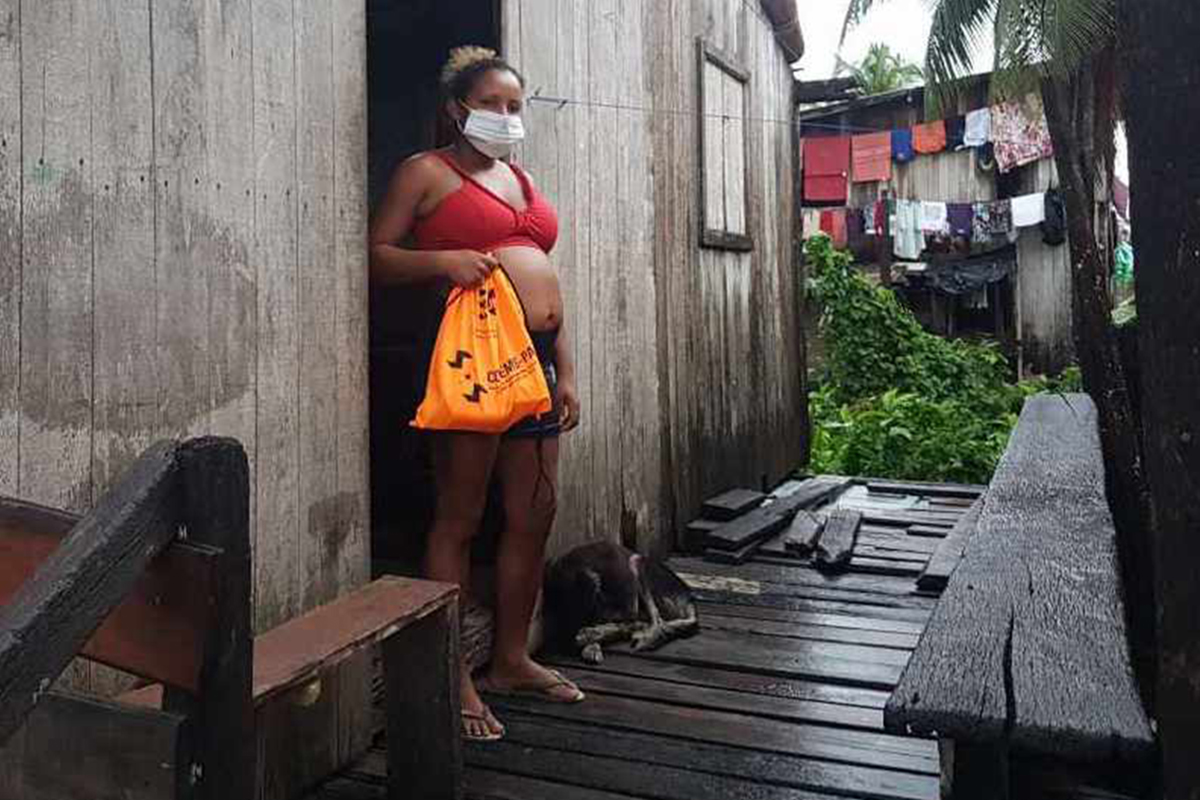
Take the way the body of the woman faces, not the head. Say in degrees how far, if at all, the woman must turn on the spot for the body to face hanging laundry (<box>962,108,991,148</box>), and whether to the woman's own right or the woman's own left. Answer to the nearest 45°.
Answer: approximately 90° to the woman's own left

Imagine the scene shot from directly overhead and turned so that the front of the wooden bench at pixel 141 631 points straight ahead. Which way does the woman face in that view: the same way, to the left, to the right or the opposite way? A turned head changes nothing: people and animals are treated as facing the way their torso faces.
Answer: to the right

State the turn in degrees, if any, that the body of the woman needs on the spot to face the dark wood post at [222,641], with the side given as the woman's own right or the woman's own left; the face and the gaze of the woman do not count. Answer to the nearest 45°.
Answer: approximately 45° to the woman's own right

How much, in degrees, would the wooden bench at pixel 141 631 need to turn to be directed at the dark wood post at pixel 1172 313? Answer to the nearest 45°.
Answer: approximately 45° to its right

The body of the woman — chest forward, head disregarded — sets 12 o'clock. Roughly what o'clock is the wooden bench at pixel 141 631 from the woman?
The wooden bench is roughly at 2 o'clock from the woman.

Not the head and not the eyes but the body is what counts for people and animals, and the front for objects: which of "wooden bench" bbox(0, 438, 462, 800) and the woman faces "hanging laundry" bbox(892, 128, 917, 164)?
the wooden bench

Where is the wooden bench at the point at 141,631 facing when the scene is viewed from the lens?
facing away from the viewer and to the right of the viewer

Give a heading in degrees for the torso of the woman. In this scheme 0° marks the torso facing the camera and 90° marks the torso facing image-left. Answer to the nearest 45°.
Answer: approximately 315°

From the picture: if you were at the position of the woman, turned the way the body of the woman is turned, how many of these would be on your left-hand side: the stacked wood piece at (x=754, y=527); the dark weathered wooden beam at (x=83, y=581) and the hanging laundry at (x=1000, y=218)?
2
